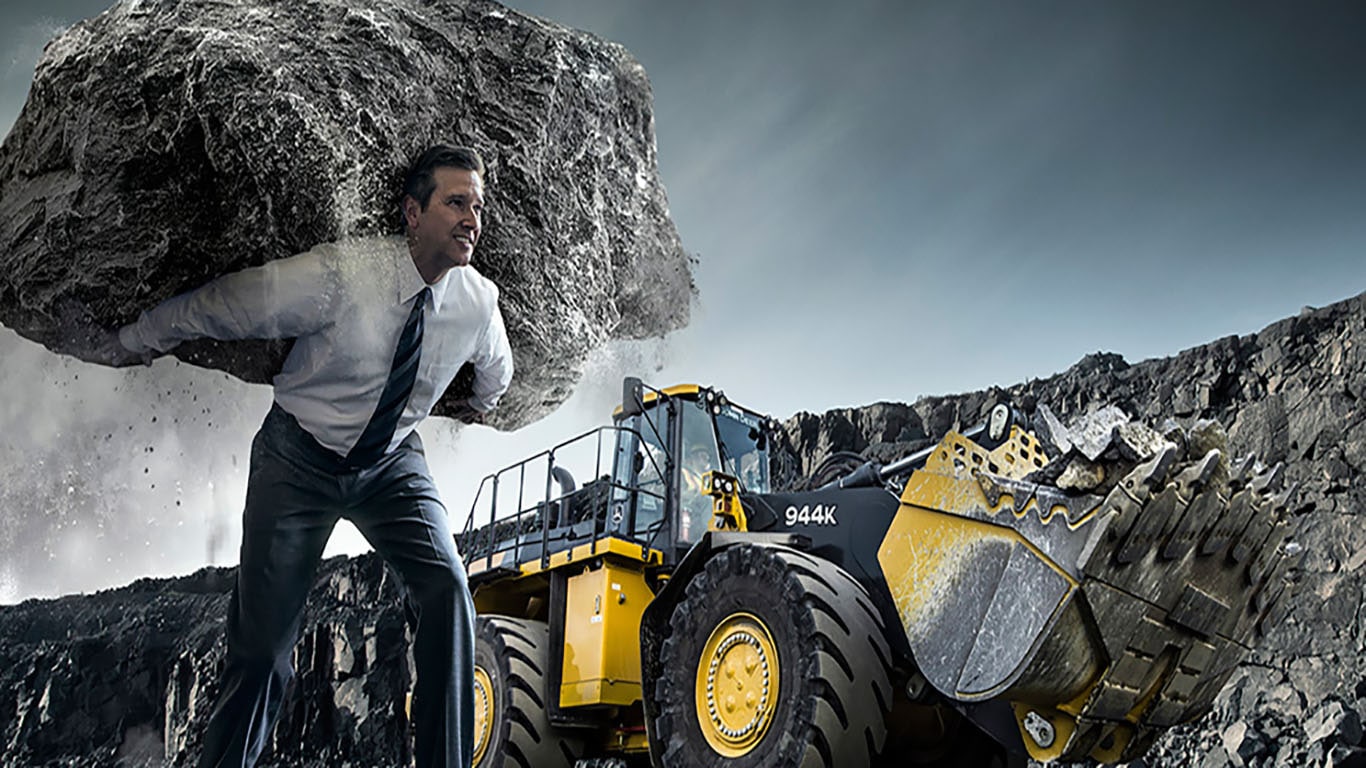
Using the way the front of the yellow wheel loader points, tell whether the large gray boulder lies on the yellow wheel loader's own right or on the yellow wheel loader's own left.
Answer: on the yellow wheel loader's own right

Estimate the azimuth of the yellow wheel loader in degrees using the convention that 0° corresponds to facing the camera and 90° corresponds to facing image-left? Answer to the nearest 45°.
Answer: approximately 315°
